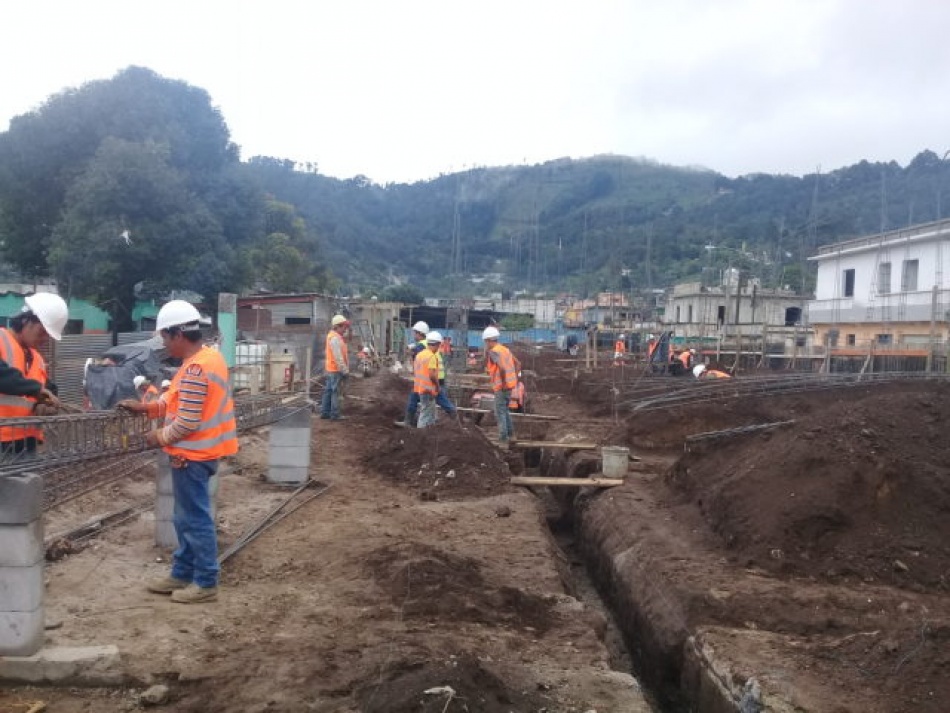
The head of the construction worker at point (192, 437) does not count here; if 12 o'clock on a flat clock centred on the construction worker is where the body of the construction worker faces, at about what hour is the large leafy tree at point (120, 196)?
The large leafy tree is roughly at 3 o'clock from the construction worker.

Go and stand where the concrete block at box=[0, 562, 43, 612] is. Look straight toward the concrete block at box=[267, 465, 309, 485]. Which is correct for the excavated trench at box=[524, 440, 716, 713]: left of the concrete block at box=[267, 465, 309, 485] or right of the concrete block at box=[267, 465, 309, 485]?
right

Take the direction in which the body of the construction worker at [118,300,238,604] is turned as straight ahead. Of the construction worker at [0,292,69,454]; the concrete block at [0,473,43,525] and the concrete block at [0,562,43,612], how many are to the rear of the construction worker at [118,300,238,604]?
0

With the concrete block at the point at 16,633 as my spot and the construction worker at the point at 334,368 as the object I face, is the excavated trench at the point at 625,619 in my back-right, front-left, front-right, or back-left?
front-right

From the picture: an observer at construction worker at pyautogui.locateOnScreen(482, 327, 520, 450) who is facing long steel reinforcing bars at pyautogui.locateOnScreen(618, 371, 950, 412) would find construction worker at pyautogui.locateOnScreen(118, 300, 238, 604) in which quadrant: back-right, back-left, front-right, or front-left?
back-right

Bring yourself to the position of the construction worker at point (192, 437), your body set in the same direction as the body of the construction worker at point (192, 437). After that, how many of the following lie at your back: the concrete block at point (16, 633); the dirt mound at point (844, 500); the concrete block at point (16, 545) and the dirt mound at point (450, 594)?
2

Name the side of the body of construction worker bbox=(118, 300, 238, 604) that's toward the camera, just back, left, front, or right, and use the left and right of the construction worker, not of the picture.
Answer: left

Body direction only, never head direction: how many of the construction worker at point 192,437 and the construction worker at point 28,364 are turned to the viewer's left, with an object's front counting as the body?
1

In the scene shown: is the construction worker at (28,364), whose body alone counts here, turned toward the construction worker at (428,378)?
no

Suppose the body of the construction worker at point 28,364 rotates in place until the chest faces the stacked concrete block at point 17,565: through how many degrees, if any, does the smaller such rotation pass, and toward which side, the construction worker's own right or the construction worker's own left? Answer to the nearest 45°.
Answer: approximately 45° to the construction worker's own right

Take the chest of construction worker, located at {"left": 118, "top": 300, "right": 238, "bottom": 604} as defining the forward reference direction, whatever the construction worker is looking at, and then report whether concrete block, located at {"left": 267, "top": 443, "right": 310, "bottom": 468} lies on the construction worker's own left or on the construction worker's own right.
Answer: on the construction worker's own right

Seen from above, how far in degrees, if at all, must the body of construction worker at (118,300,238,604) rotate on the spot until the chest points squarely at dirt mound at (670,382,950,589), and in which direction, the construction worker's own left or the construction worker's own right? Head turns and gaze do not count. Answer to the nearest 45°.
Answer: approximately 180°

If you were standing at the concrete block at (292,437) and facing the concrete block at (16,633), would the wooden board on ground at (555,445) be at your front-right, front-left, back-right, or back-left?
back-left

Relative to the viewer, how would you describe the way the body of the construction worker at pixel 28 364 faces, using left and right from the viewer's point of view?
facing the viewer and to the right of the viewer

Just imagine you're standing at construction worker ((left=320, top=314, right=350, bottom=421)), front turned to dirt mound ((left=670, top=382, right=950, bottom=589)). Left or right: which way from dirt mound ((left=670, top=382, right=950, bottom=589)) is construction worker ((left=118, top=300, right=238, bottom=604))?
right
